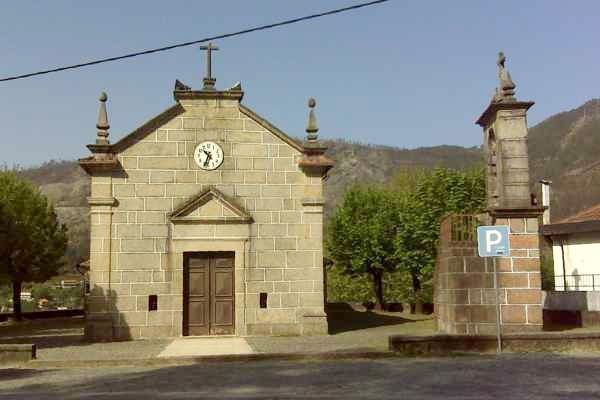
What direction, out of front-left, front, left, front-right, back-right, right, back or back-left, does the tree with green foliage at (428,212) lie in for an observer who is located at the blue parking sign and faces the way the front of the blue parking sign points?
back

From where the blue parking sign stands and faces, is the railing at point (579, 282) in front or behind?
behind

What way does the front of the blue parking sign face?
toward the camera

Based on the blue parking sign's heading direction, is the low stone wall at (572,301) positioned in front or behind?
behind

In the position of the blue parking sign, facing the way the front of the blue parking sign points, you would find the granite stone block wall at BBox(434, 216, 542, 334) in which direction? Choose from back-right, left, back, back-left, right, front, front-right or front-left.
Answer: back

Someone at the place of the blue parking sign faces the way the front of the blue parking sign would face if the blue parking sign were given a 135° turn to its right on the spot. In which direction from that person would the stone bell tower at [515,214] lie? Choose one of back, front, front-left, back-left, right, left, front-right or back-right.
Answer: front-right

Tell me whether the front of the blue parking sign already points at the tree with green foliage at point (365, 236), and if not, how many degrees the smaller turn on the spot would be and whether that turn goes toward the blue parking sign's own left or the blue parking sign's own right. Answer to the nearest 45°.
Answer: approximately 180°

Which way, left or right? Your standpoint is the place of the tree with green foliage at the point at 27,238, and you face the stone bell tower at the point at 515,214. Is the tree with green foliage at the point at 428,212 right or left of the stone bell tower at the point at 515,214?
left

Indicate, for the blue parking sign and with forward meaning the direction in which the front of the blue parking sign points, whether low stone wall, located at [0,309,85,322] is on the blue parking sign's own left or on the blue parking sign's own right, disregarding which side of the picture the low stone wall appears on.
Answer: on the blue parking sign's own right
